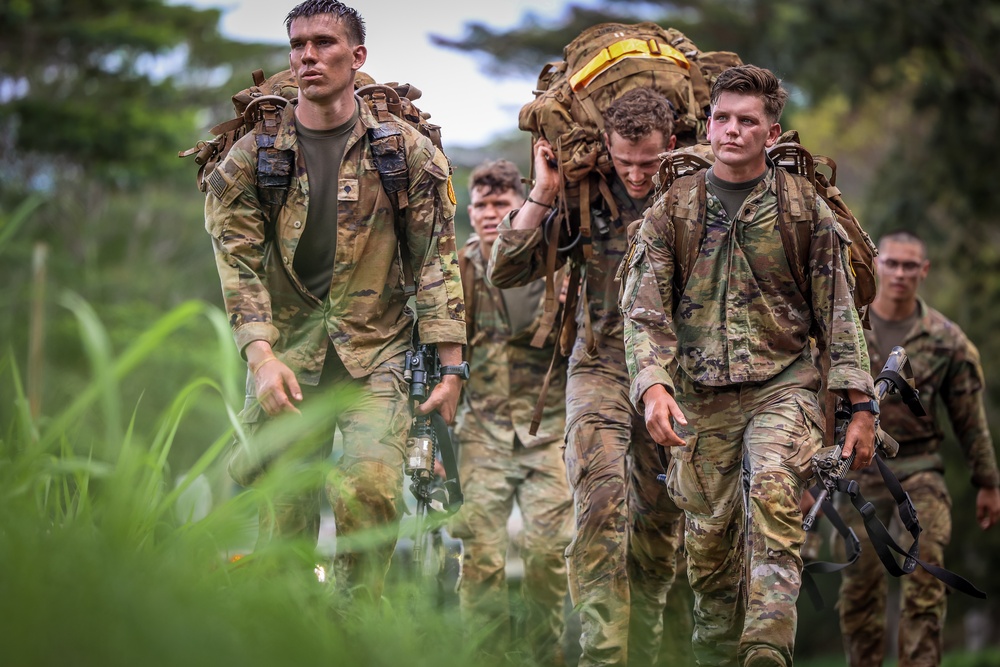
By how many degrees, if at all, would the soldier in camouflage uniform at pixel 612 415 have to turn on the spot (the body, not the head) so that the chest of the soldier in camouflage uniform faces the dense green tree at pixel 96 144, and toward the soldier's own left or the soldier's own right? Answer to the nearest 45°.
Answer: approximately 135° to the soldier's own right

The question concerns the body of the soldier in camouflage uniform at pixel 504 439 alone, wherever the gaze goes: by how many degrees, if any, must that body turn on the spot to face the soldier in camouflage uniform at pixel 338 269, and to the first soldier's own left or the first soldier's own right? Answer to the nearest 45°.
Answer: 0° — they already face them

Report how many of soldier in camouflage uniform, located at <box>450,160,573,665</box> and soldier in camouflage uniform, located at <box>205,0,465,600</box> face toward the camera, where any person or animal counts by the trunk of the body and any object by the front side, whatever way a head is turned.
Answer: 2

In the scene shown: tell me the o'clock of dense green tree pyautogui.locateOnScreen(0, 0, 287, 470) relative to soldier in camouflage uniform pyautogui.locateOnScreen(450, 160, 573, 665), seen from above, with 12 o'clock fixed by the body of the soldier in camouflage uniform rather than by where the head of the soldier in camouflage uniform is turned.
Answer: The dense green tree is roughly at 5 o'clock from the soldier in camouflage uniform.

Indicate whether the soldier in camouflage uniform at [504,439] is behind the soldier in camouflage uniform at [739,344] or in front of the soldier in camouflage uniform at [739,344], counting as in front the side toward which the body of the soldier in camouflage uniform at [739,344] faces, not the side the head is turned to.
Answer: behind

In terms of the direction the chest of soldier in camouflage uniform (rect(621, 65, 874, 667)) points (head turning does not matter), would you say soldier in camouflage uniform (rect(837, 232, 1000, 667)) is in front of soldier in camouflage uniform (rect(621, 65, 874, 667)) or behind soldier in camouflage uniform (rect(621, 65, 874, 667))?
behind

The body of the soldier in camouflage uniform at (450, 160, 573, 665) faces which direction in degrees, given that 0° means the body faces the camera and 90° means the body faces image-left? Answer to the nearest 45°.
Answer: approximately 0°

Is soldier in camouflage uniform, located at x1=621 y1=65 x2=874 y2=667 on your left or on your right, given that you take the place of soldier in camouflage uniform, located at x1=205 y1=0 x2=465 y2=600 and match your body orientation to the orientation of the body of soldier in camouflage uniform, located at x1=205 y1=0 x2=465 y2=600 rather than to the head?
on your left
